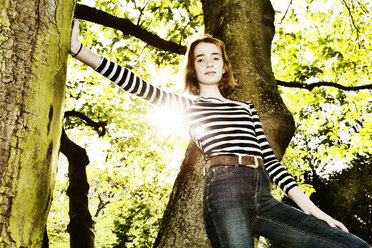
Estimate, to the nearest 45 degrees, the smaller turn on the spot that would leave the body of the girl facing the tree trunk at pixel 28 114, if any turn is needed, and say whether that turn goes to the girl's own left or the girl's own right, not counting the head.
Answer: approximately 90° to the girl's own right

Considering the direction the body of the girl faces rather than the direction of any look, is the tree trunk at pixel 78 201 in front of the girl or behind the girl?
behind

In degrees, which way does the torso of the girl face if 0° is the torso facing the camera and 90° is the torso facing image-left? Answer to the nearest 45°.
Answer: approximately 315°
